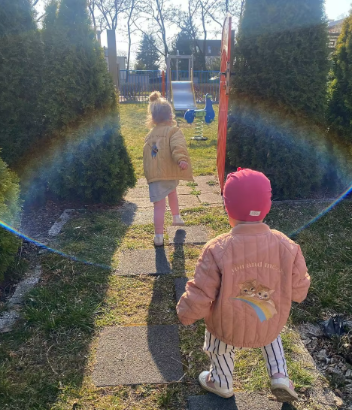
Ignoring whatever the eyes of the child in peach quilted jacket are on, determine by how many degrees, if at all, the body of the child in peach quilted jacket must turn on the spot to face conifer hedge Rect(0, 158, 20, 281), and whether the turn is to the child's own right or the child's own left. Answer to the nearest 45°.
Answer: approximately 45° to the child's own left

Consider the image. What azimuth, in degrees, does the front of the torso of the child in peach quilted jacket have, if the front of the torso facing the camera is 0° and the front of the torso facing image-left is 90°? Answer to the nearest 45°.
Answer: approximately 180°

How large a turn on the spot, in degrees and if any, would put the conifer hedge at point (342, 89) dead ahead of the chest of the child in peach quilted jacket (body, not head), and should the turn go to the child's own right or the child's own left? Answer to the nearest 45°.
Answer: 0° — they already face it

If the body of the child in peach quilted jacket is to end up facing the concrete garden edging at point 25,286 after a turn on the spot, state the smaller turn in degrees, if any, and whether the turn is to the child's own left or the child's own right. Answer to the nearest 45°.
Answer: approximately 45° to the child's own left

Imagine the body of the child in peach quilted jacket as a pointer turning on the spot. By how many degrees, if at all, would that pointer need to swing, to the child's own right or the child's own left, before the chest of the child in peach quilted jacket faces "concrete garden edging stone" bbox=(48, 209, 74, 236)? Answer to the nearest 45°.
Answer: approximately 45° to the child's own left

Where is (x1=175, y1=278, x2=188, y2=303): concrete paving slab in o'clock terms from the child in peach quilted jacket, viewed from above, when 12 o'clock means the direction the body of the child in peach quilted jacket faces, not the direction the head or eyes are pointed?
The concrete paving slab is roughly at 11 o'clock from the child in peach quilted jacket.
